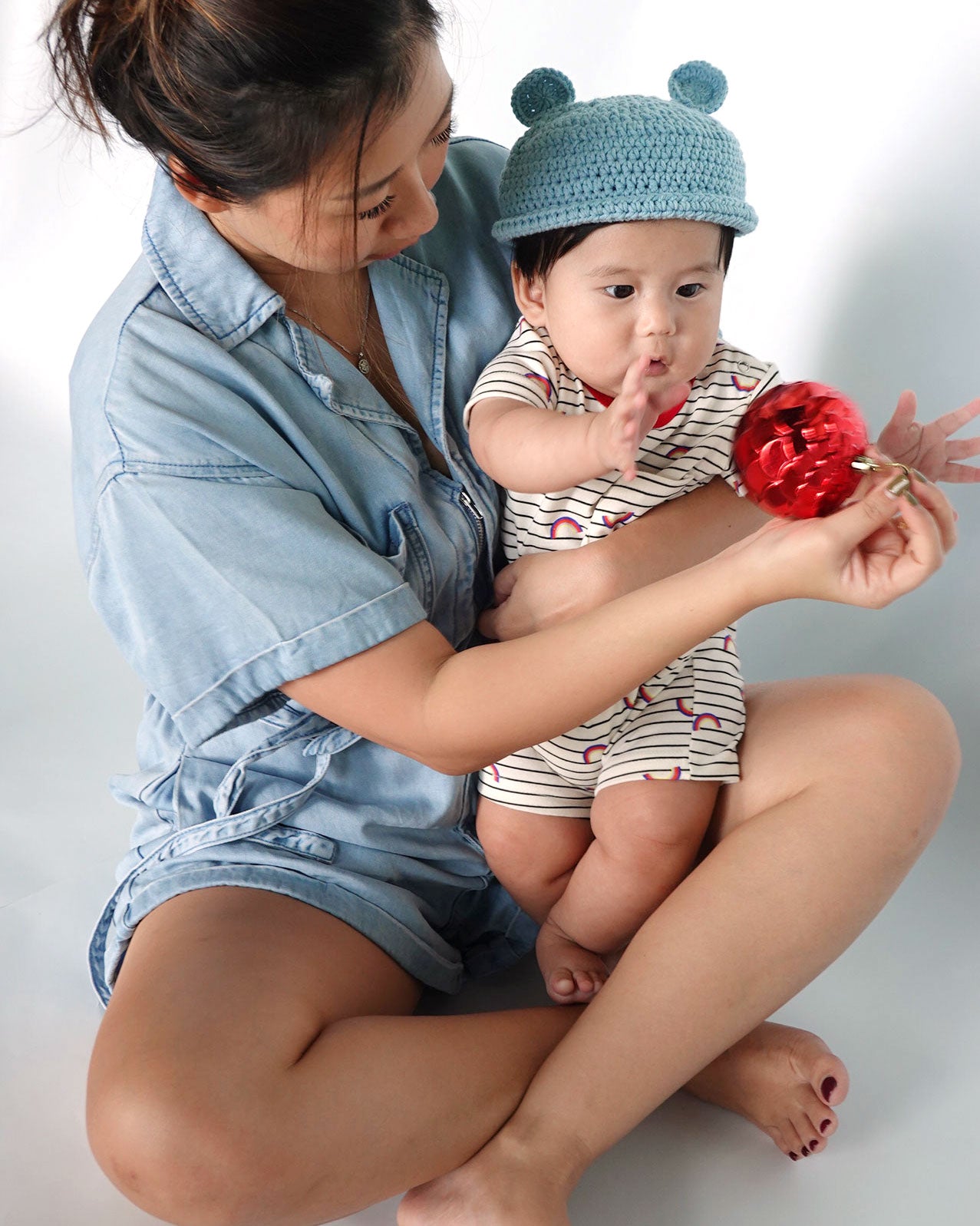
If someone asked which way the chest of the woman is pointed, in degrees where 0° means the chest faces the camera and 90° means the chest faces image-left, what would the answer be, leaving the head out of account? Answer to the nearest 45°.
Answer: approximately 315°

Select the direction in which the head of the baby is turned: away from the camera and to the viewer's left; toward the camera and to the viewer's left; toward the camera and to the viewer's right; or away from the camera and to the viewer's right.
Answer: toward the camera and to the viewer's right

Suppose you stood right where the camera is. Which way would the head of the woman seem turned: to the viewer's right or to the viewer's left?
to the viewer's right
